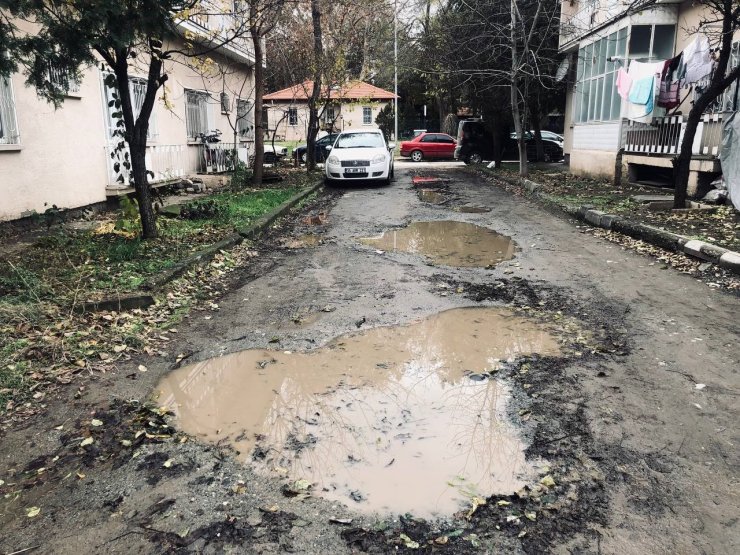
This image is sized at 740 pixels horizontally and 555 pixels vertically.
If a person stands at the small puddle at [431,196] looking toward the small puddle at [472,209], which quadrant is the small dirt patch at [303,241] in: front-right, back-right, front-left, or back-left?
front-right

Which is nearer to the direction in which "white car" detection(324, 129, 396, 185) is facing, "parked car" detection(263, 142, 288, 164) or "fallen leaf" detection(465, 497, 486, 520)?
the fallen leaf

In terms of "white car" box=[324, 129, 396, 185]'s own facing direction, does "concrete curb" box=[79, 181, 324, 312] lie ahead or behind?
ahead

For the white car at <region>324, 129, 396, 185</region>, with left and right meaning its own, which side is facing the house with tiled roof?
back

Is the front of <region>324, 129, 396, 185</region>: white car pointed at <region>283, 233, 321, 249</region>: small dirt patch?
yes

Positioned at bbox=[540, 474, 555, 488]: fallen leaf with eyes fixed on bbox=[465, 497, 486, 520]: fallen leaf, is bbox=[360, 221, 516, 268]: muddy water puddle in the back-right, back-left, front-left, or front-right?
back-right

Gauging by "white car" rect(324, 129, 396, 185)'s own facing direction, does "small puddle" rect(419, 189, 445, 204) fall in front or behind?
in front

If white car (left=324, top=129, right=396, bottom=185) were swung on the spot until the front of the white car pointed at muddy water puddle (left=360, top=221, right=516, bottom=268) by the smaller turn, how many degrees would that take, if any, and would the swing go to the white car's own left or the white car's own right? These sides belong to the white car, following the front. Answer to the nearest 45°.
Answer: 0° — it already faces it

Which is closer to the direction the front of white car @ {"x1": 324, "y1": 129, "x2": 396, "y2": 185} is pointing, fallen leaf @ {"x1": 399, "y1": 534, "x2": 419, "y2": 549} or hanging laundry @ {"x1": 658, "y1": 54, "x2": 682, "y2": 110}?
the fallen leaf

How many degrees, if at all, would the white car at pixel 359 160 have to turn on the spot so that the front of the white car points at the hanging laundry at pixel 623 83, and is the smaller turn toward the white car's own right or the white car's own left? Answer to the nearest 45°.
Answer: approximately 90° to the white car's own left

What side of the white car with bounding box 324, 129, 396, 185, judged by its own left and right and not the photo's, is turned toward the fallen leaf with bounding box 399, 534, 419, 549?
front

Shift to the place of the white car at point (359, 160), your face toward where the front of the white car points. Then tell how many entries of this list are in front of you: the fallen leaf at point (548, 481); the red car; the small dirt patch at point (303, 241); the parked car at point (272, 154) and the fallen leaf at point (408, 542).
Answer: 3

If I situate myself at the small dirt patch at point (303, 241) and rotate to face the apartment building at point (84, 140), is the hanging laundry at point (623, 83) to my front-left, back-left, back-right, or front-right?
back-right

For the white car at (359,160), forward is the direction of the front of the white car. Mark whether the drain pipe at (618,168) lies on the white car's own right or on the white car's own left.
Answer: on the white car's own left

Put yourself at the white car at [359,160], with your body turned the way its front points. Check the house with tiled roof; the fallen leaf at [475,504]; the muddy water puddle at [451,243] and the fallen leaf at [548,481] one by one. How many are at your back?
1

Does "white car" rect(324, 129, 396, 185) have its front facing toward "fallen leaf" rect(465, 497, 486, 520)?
yes

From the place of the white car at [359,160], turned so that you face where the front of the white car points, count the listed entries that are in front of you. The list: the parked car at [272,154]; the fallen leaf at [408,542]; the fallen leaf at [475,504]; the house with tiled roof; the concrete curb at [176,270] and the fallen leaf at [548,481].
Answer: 4

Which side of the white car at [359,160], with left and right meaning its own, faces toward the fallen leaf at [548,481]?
front

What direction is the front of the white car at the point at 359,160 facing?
toward the camera
